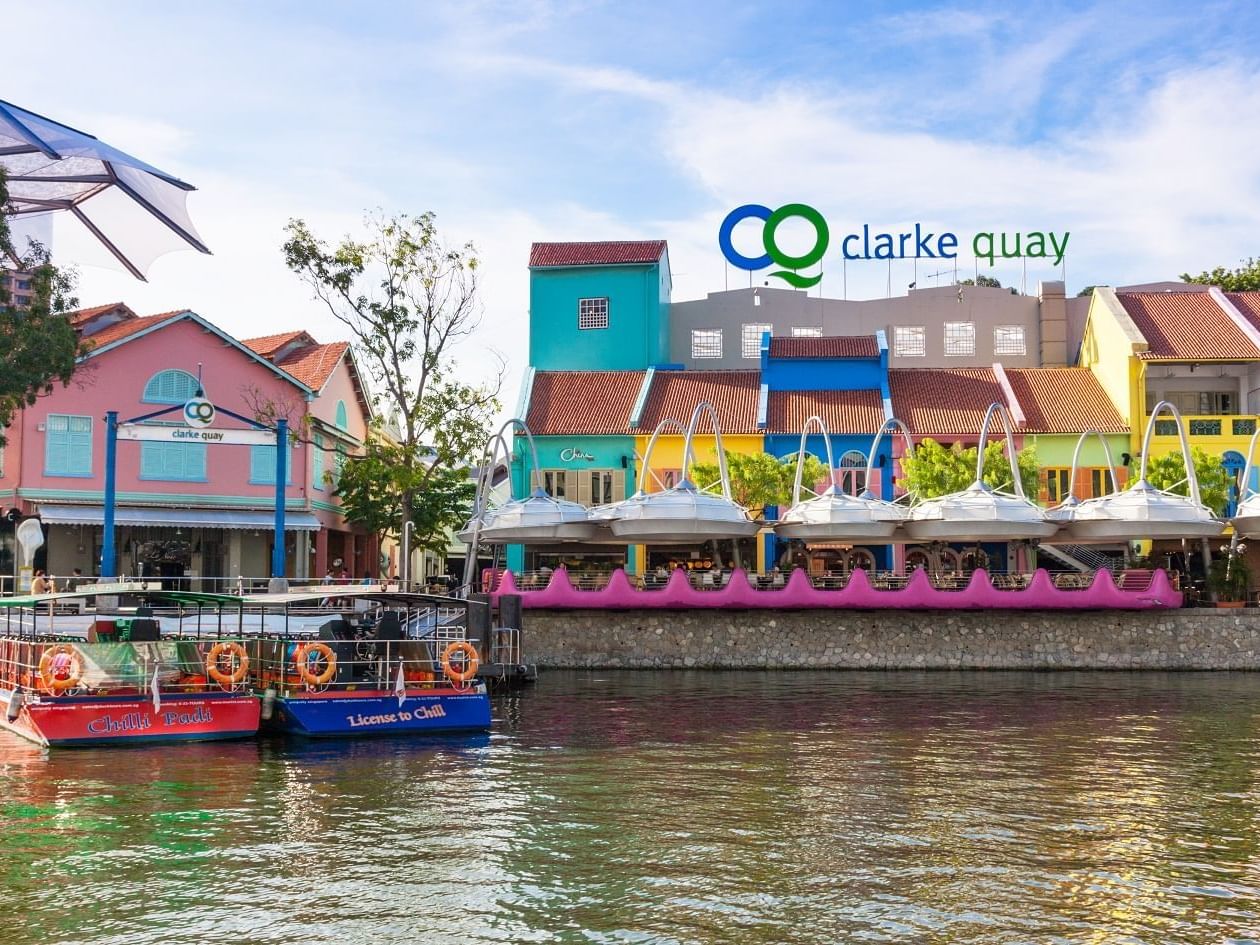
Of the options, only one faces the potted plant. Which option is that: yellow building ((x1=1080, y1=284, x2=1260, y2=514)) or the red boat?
the yellow building

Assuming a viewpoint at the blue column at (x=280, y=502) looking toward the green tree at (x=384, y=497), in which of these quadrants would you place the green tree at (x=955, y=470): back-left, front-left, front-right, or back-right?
front-right

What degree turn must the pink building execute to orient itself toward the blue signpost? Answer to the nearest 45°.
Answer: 0° — it already faces it

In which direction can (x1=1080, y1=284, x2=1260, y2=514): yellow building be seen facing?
toward the camera

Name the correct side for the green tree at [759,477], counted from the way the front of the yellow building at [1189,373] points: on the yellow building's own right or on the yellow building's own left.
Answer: on the yellow building's own right

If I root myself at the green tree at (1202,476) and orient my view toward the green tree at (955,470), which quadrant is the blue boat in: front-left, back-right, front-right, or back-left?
front-left

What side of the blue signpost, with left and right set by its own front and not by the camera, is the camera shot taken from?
front

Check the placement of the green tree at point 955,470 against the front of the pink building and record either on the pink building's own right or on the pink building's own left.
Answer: on the pink building's own left

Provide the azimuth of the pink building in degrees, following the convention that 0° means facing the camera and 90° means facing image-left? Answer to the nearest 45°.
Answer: approximately 0°

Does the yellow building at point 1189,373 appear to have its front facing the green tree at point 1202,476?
yes
